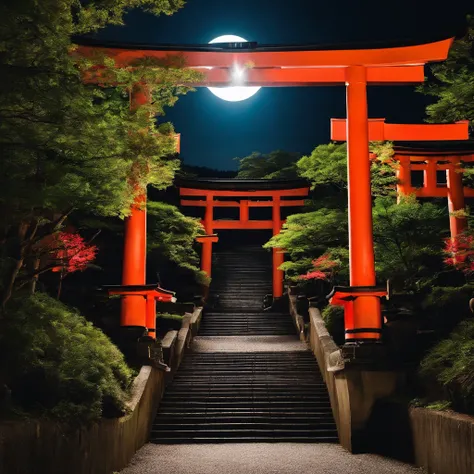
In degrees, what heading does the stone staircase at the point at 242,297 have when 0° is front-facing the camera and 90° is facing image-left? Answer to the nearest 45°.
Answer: approximately 0°

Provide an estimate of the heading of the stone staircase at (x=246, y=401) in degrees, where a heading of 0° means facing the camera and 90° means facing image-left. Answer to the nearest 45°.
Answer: approximately 0°

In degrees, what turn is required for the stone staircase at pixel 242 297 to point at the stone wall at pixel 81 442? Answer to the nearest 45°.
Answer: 0° — it already faces it
